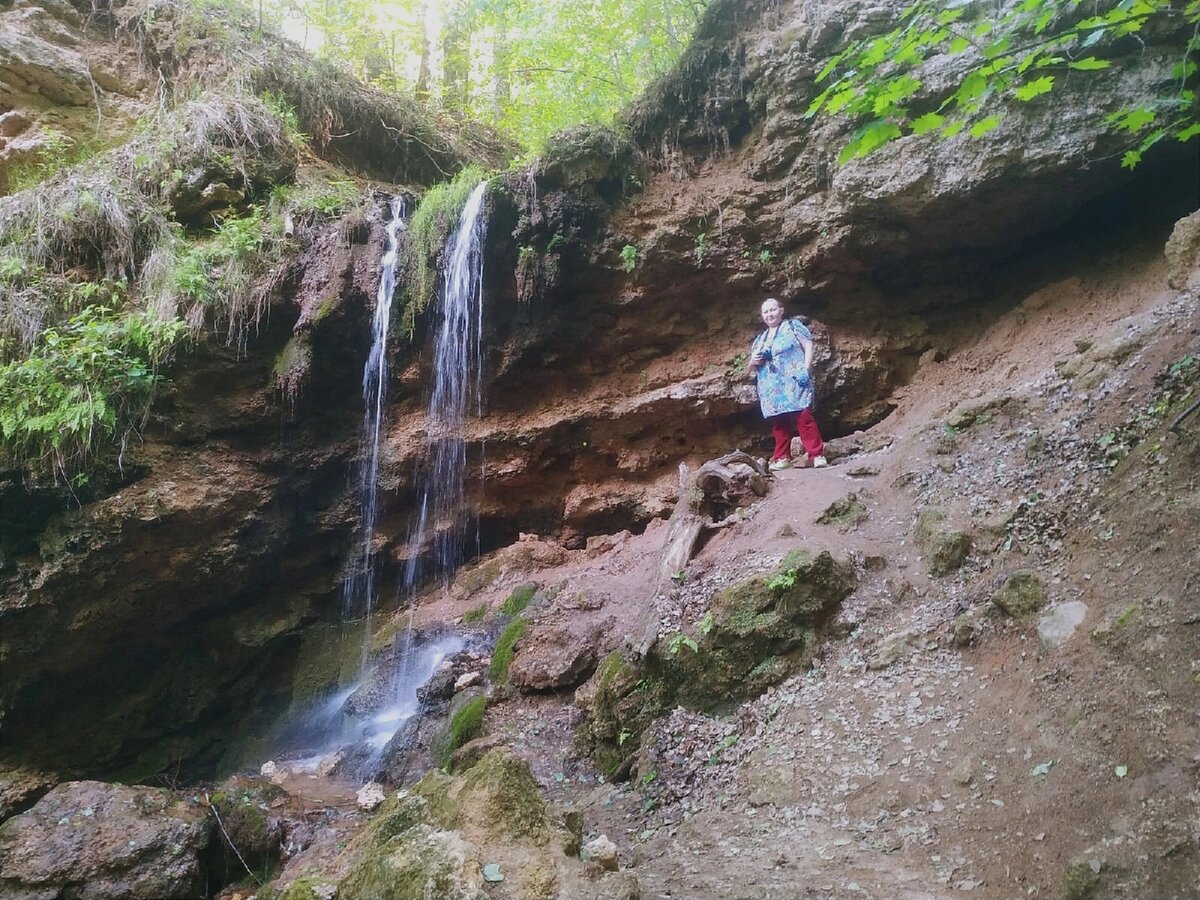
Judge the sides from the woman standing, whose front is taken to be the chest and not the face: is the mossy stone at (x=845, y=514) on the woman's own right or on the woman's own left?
on the woman's own left

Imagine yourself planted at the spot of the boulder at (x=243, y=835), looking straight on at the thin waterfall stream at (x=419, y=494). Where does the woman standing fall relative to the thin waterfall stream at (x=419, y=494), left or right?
right

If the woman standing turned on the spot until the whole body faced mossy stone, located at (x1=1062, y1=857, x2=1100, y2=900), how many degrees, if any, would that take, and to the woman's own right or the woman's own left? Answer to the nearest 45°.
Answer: approximately 45° to the woman's own left

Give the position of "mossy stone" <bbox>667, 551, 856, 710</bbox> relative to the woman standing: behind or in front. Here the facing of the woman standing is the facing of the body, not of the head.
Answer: in front

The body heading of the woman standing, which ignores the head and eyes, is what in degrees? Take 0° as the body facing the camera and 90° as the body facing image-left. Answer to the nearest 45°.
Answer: approximately 45°

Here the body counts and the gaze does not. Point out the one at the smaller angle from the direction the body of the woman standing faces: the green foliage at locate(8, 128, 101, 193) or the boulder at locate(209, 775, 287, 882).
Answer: the boulder

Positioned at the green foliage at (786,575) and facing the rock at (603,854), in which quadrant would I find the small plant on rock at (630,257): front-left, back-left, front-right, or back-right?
back-right

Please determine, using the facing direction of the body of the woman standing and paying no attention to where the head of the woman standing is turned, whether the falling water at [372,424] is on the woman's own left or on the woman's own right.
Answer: on the woman's own right
